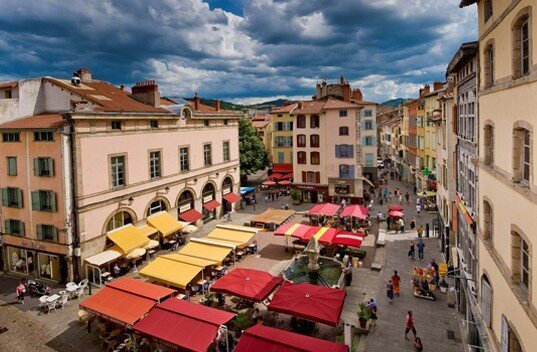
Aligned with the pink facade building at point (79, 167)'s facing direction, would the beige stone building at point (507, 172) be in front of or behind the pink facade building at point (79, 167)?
in front

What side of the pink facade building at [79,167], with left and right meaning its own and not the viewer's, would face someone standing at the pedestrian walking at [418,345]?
front

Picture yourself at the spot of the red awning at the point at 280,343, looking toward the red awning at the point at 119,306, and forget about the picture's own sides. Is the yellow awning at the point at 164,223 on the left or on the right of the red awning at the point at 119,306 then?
right

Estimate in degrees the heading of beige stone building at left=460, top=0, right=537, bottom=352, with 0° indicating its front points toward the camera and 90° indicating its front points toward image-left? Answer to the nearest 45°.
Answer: approximately 45°

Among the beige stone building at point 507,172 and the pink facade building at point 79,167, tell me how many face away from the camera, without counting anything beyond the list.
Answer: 0

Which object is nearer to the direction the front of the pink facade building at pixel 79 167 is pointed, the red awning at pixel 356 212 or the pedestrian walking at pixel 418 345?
the pedestrian walking

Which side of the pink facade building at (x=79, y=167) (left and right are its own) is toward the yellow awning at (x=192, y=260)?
front

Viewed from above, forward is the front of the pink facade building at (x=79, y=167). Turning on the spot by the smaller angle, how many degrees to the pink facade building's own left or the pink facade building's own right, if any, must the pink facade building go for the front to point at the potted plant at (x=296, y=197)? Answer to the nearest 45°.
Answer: approximately 90° to the pink facade building's own left

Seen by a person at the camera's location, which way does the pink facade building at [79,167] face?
facing the viewer and to the right of the viewer
